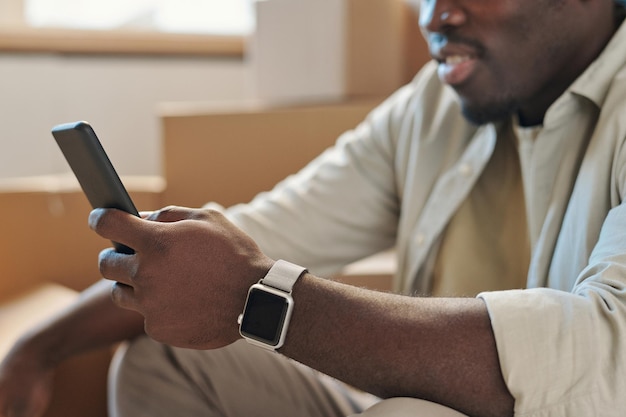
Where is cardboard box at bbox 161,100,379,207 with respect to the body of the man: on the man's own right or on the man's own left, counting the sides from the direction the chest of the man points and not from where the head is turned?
on the man's own right

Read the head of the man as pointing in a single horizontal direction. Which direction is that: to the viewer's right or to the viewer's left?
to the viewer's left

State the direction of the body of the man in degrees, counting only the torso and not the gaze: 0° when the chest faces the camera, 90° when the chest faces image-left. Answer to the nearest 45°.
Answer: approximately 45°
